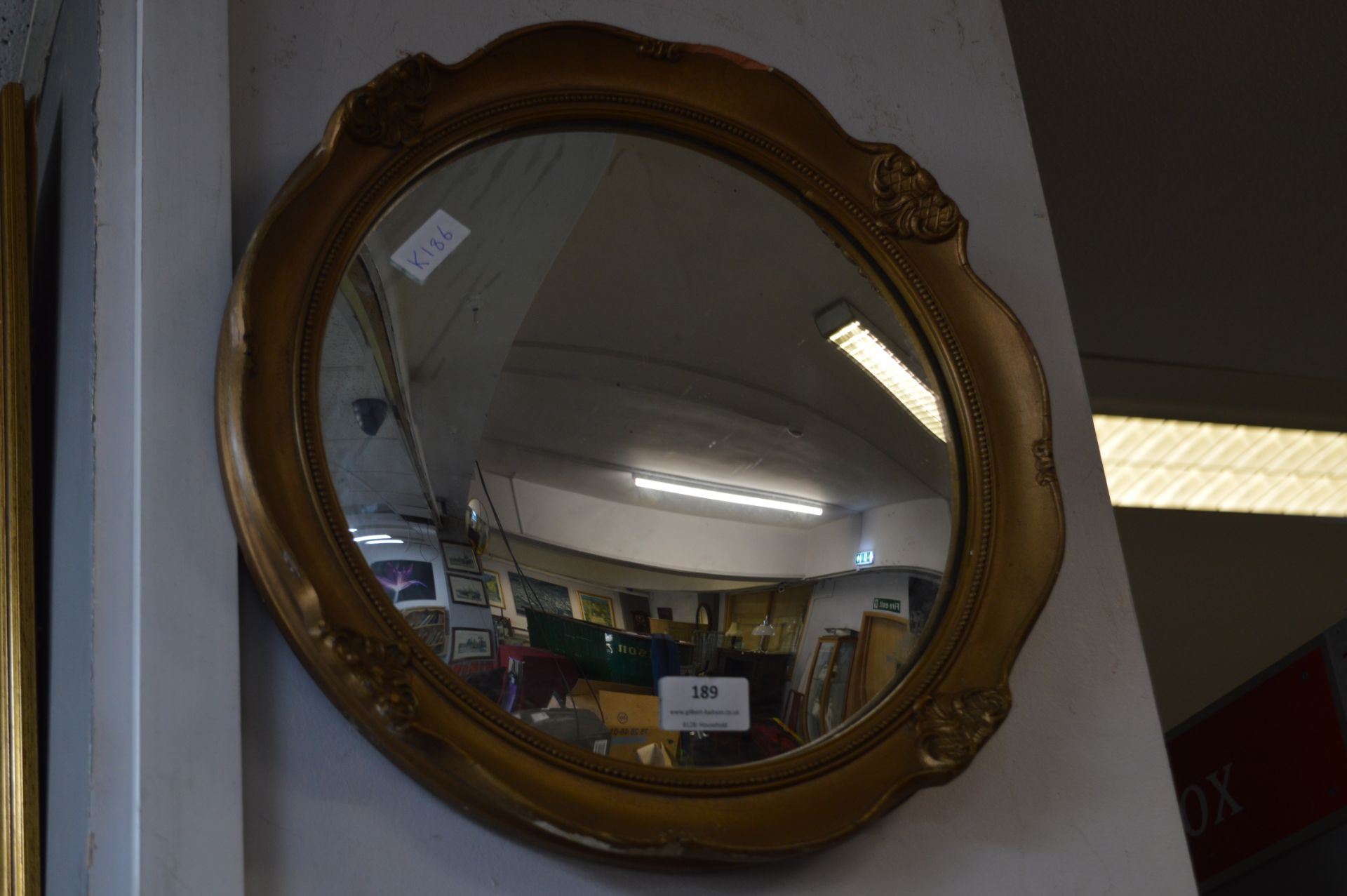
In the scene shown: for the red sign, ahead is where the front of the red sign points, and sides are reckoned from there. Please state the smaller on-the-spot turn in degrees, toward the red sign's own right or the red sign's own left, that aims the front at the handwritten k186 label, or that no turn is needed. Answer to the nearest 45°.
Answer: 0° — it already faces it

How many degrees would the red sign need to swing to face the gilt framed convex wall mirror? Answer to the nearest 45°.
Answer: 0° — it already faces it

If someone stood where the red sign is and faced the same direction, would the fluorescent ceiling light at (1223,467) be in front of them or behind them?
behind

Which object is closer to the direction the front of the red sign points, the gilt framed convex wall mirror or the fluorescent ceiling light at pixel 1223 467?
the gilt framed convex wall mirror

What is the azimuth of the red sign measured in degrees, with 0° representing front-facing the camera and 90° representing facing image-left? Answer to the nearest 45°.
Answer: approximately 45°
